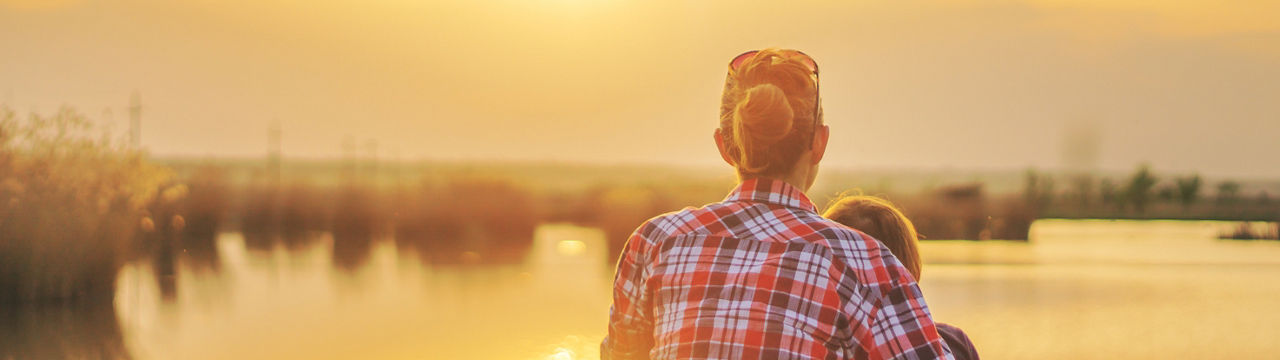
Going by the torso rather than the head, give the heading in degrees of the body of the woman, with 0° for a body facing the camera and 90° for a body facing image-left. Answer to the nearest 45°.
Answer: approximately 180°

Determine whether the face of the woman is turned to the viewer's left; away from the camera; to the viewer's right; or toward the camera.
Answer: away from the camera

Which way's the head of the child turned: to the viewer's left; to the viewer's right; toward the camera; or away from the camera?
away from the camera
